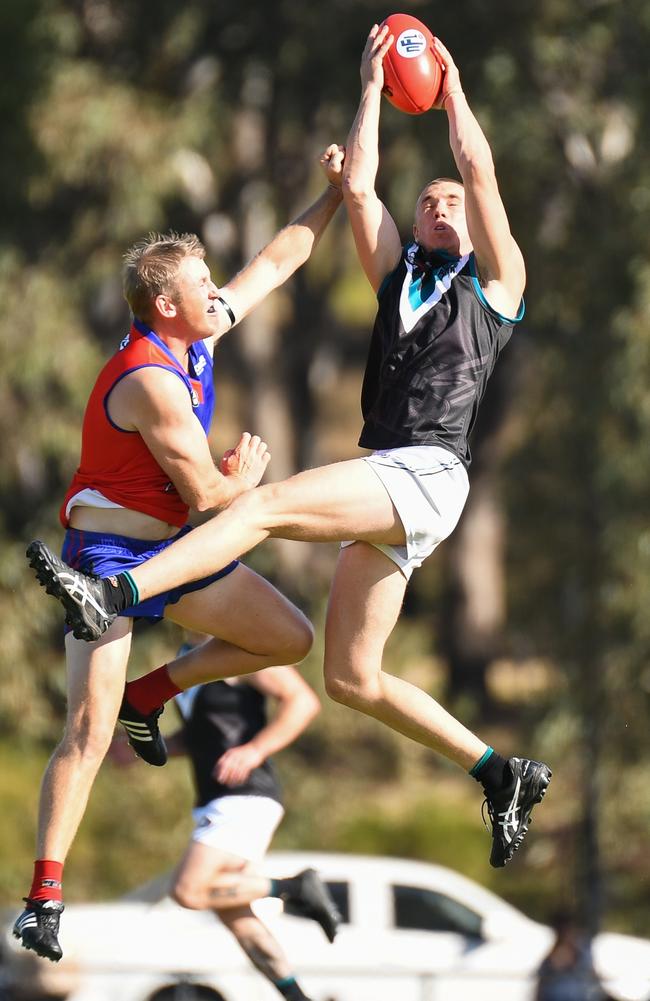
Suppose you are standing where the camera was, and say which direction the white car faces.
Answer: facing to the right of the viewer

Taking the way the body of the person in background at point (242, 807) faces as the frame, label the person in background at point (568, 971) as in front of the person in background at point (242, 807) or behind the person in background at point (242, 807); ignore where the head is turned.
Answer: behind

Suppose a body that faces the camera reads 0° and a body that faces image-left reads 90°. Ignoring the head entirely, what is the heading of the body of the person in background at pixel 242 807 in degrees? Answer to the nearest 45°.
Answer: approximately 45°

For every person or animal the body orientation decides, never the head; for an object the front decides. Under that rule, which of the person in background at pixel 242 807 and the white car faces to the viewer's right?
the white car

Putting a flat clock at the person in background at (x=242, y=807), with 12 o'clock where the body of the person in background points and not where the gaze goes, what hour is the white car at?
The white car is roughly at 5 o'clock from the person in background.

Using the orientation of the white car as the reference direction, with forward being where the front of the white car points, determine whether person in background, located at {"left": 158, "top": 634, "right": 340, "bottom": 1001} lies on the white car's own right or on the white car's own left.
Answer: on the white car's own right

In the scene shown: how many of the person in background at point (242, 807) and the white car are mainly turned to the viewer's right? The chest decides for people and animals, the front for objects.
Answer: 1
